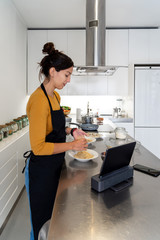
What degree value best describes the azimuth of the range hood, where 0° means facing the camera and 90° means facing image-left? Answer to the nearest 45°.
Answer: approximately 0°

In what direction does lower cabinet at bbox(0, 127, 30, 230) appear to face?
to the viewer's right

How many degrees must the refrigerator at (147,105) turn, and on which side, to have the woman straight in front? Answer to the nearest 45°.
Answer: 0° — it already faces them

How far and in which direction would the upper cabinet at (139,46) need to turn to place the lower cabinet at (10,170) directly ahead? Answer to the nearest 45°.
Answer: approximately 45° to its right

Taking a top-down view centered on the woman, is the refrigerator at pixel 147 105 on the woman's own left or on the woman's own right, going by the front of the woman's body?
on the woman's own left

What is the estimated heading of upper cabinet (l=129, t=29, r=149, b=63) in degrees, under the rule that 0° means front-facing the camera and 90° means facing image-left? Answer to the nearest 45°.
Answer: approximately 0°

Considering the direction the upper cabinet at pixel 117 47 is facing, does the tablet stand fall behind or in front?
in front

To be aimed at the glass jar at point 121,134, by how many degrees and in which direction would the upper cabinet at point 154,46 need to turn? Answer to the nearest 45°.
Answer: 0° — it already faces it

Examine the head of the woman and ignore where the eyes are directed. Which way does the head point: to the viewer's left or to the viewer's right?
to the viewer's right
